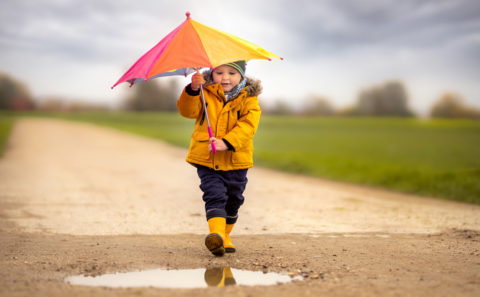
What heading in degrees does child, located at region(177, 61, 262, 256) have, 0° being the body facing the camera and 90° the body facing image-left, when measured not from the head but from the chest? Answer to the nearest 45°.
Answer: approximately 0°
